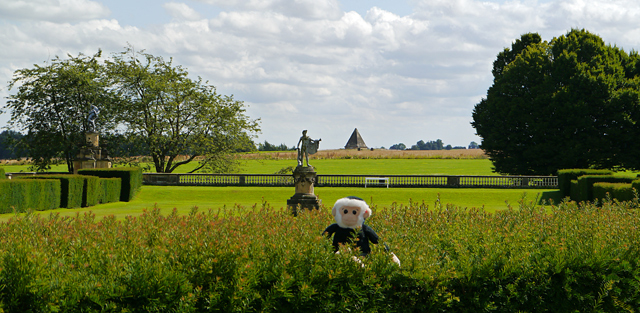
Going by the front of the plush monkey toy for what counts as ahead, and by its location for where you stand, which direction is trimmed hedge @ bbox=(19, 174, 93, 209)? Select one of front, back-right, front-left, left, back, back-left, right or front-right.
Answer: back-right

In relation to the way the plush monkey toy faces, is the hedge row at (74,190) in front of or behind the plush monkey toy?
behind

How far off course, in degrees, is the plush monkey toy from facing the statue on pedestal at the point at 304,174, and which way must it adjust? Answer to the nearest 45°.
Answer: approximately 180°

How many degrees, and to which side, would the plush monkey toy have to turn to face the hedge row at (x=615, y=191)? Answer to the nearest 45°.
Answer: approximately 135° to its left

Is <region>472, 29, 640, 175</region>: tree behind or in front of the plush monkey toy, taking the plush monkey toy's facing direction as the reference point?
behind

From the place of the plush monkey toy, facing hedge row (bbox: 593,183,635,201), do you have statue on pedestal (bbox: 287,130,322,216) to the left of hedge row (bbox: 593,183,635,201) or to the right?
left

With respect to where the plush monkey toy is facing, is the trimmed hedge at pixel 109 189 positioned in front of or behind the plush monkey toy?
behind

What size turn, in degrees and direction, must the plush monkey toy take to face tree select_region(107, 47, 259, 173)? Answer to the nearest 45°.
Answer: approximately 135° to its right

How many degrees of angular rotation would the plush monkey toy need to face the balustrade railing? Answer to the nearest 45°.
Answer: approximately 180°

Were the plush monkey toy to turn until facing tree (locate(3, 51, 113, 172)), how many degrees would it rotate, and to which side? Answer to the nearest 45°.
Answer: approximately 135° to its right

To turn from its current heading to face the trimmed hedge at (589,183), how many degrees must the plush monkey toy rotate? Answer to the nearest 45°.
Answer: approximately 135° to its left

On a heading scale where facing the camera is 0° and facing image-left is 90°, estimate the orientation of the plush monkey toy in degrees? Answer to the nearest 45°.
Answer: approximately 0°
